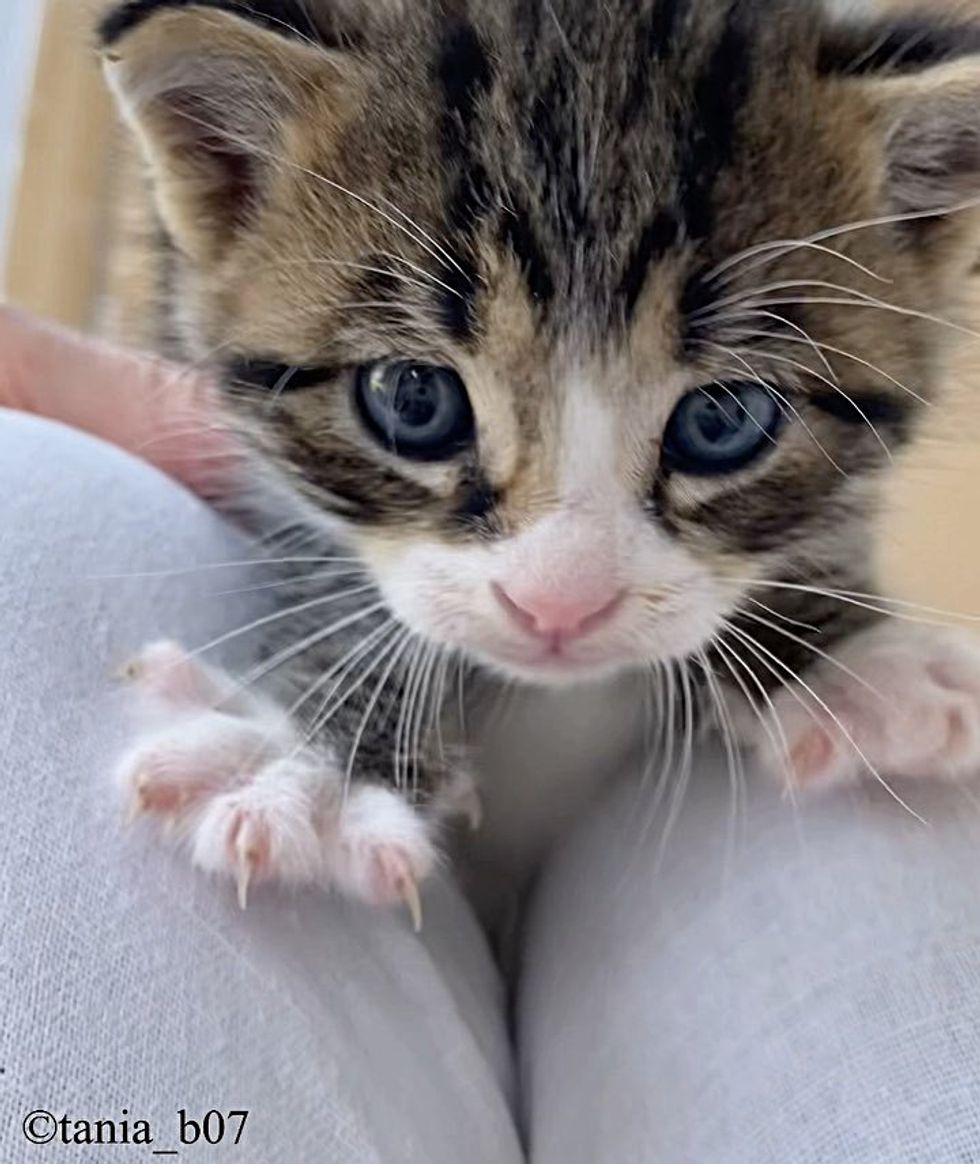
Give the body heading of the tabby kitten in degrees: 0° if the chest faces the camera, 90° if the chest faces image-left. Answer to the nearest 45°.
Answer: approximately 0°
